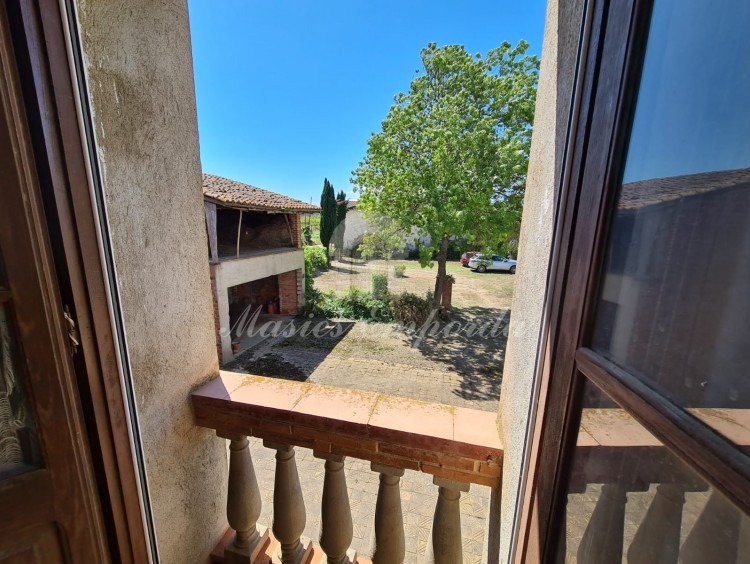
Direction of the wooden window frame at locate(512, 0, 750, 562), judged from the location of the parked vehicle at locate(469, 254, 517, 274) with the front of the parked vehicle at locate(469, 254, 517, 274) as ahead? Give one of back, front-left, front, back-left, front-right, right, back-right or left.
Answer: right

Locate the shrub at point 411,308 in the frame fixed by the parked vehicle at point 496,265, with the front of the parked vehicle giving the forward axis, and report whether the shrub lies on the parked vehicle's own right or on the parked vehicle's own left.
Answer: on the parked vehicle's own right

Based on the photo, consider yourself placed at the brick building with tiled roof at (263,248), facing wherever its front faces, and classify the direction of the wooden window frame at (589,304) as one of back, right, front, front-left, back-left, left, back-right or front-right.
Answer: front-right

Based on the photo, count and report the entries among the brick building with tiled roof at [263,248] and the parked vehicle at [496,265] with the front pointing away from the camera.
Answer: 0

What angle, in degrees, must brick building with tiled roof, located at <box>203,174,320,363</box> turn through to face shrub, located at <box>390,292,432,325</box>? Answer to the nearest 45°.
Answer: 0° — it already faces it

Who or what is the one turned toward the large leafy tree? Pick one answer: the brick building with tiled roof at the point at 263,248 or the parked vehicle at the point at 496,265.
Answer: the brick building with tiled roof

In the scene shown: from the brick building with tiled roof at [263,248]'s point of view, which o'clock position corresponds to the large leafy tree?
The large leafy tree is roughly at 12 o'clock from the brick building with tiled roof.

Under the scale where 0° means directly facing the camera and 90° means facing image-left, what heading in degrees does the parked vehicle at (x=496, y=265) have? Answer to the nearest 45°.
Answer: approximately 270°

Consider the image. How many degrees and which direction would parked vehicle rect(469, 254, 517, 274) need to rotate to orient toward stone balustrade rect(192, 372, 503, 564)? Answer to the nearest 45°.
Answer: approximately 90° to its right

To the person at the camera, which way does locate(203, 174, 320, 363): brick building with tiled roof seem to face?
facing the viewer and to the right of the viewer

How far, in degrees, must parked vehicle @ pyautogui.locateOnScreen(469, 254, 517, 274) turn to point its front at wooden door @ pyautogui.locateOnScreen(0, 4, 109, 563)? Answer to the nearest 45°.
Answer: approximately 90° to its right
